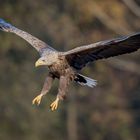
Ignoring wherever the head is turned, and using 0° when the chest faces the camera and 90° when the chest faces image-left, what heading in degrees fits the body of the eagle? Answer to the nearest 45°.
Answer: approximately 45°
